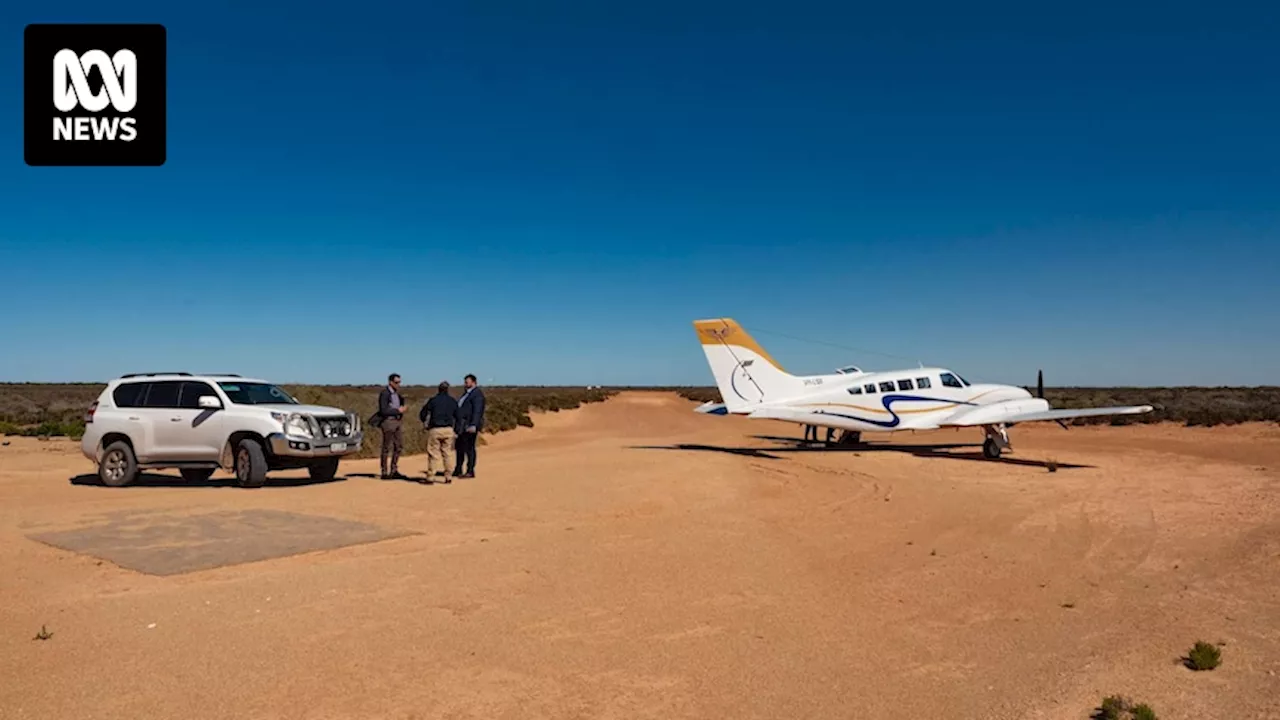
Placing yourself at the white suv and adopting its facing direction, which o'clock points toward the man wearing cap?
The man wearing cap is roughly at 11 o'clock from the white suv.

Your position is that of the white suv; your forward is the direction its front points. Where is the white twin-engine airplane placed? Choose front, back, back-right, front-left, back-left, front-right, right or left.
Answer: front-left

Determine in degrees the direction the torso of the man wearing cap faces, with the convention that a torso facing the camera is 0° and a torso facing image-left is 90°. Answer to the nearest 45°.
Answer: approximately 180°

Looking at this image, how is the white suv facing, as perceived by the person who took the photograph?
facing the viewer and to the right of the viewer

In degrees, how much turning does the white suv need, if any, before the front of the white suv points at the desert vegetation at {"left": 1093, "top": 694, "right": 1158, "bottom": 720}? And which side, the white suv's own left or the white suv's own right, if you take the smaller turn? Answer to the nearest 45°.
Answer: approximately 45° to the white suv's own right

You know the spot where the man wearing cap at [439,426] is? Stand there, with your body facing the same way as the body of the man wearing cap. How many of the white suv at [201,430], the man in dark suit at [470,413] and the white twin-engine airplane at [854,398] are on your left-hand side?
1

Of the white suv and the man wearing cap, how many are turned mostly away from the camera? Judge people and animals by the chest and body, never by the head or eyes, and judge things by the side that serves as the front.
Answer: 1

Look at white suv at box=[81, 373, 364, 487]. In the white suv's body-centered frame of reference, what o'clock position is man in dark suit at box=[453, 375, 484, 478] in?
The man in dark suit is roughly at 11 o'clock from the white suv.

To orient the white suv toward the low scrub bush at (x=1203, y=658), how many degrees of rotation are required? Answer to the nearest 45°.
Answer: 0° — it already faces it

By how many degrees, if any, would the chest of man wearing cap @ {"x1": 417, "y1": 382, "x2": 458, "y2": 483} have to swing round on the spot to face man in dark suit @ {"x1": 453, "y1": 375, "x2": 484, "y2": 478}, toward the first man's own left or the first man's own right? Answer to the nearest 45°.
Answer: approximately 45° to the first man's own right

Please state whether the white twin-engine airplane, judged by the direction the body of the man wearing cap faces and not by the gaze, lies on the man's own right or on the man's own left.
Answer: on the man's own right

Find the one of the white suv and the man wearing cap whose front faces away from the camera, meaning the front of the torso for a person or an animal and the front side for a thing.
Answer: the man wearing cap
